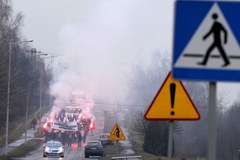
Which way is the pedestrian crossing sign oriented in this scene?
toward the camera

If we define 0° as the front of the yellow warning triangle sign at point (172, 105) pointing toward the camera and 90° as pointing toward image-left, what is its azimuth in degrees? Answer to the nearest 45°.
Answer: approximately 0°

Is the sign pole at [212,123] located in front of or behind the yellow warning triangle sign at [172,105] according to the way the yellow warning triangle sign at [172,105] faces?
in front

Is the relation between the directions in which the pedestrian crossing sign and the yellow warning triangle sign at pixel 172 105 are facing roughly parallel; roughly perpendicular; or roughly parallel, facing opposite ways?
roughly parallel

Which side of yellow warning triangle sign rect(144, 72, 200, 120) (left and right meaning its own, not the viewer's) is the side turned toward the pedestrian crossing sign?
front

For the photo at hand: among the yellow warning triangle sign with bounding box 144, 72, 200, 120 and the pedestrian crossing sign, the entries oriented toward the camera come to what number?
2

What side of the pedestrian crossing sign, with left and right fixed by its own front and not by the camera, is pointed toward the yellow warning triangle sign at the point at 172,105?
back
